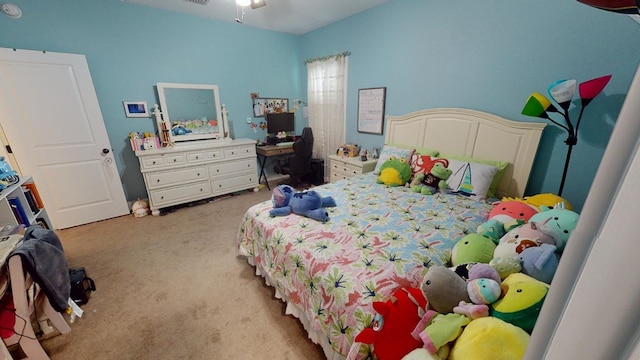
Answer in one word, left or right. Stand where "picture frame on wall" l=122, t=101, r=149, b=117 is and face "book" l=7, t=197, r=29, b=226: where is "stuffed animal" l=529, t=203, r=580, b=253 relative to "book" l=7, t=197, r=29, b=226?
left

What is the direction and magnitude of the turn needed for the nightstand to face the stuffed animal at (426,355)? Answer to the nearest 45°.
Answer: approximately 45° to its left

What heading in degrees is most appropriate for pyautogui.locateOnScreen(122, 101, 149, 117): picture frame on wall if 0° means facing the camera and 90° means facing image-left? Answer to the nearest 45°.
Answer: approximately 0°

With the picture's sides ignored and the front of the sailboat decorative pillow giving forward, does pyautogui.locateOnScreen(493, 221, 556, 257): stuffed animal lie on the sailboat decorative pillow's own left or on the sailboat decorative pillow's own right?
on the sailboat decorative pillow's own left

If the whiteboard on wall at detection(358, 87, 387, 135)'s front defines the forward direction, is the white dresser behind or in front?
in front

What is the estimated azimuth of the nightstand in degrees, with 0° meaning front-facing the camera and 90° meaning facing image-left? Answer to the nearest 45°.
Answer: approximately 45°

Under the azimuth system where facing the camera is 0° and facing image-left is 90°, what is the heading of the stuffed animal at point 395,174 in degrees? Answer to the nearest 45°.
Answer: approximately 45°

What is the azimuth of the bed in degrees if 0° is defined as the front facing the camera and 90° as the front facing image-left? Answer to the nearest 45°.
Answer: approximately 45°
